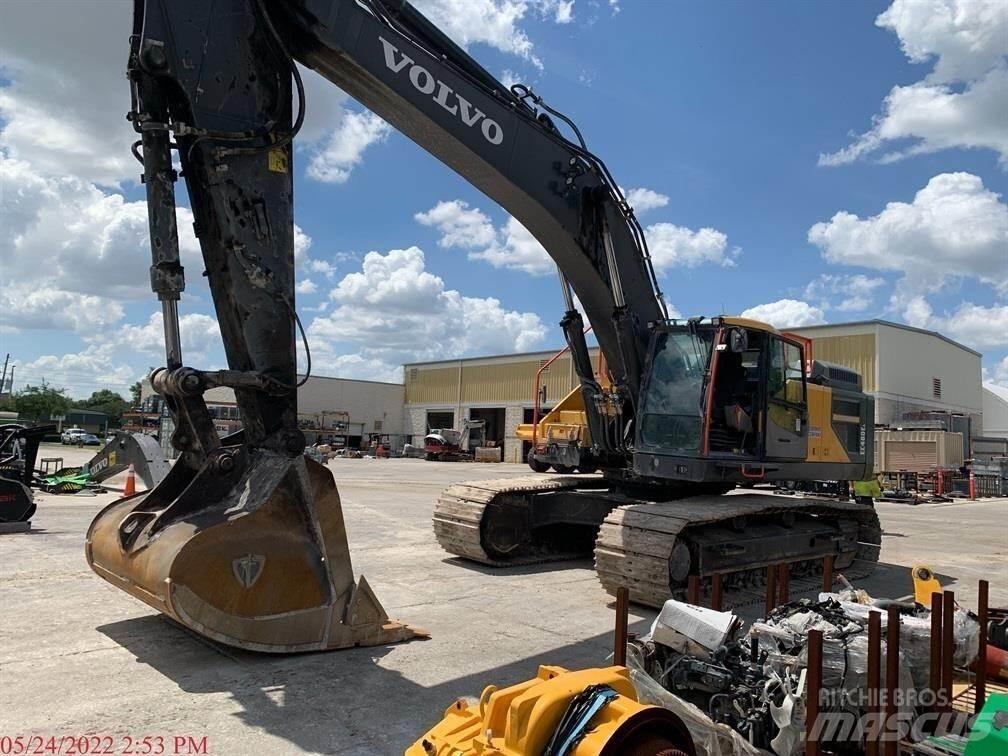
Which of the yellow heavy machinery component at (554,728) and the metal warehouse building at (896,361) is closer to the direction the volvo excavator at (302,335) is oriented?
the yellow heavy machinery component

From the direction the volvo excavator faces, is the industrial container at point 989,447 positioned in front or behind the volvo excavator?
behind

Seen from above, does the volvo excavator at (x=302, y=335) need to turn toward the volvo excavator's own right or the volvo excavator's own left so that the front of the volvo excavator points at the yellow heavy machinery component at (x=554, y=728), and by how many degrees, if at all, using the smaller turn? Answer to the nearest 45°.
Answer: approximately 90° to the volvo excavator's own left

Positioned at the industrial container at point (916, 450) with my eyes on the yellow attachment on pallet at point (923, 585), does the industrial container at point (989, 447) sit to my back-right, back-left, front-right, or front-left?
back-left

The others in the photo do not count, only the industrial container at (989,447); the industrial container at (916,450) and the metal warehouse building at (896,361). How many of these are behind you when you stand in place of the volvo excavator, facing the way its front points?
3

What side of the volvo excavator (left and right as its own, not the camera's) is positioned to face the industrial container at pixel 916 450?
back

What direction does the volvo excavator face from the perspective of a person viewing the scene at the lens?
facing the viewer and to the left of the viewer

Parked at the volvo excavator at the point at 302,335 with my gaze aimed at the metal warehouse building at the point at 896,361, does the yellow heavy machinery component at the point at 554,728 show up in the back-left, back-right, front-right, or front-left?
back-right

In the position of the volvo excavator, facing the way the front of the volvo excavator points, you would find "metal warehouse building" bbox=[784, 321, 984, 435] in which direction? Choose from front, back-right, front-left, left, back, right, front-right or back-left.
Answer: back
